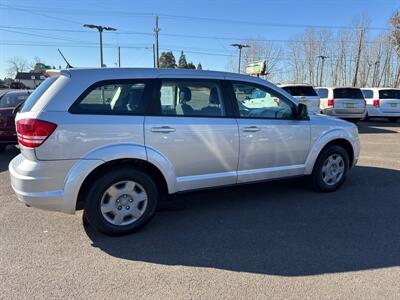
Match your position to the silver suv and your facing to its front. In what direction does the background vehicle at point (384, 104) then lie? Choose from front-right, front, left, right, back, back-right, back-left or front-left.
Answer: front

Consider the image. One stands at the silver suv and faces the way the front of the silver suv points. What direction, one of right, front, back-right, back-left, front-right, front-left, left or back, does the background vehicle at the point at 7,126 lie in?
left

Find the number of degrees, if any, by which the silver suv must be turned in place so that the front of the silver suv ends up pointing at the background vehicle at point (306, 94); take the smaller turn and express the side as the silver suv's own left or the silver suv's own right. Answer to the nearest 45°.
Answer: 0° — it already faces it

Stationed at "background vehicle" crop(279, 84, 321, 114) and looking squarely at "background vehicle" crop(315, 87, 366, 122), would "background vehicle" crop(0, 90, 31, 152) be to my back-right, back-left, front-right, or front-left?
back-right

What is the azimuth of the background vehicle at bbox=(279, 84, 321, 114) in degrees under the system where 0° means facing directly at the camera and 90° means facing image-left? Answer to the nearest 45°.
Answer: approximately 180°

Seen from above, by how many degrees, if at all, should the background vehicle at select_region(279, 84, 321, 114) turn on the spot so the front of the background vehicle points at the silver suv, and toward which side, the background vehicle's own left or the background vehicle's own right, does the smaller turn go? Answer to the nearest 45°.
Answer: approximately 180°

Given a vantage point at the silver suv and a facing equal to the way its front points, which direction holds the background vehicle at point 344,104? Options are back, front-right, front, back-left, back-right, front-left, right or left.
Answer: front

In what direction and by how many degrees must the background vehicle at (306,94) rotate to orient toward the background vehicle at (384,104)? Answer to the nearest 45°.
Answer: approximately 45° to its right

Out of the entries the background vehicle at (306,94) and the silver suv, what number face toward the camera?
0

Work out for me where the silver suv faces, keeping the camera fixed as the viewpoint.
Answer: facing away from the viewer and to the right of the viewer

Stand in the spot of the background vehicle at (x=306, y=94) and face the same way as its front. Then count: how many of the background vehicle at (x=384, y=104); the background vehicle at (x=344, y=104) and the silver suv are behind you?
1

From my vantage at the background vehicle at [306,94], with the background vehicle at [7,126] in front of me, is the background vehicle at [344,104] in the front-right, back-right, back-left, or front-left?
back-left
